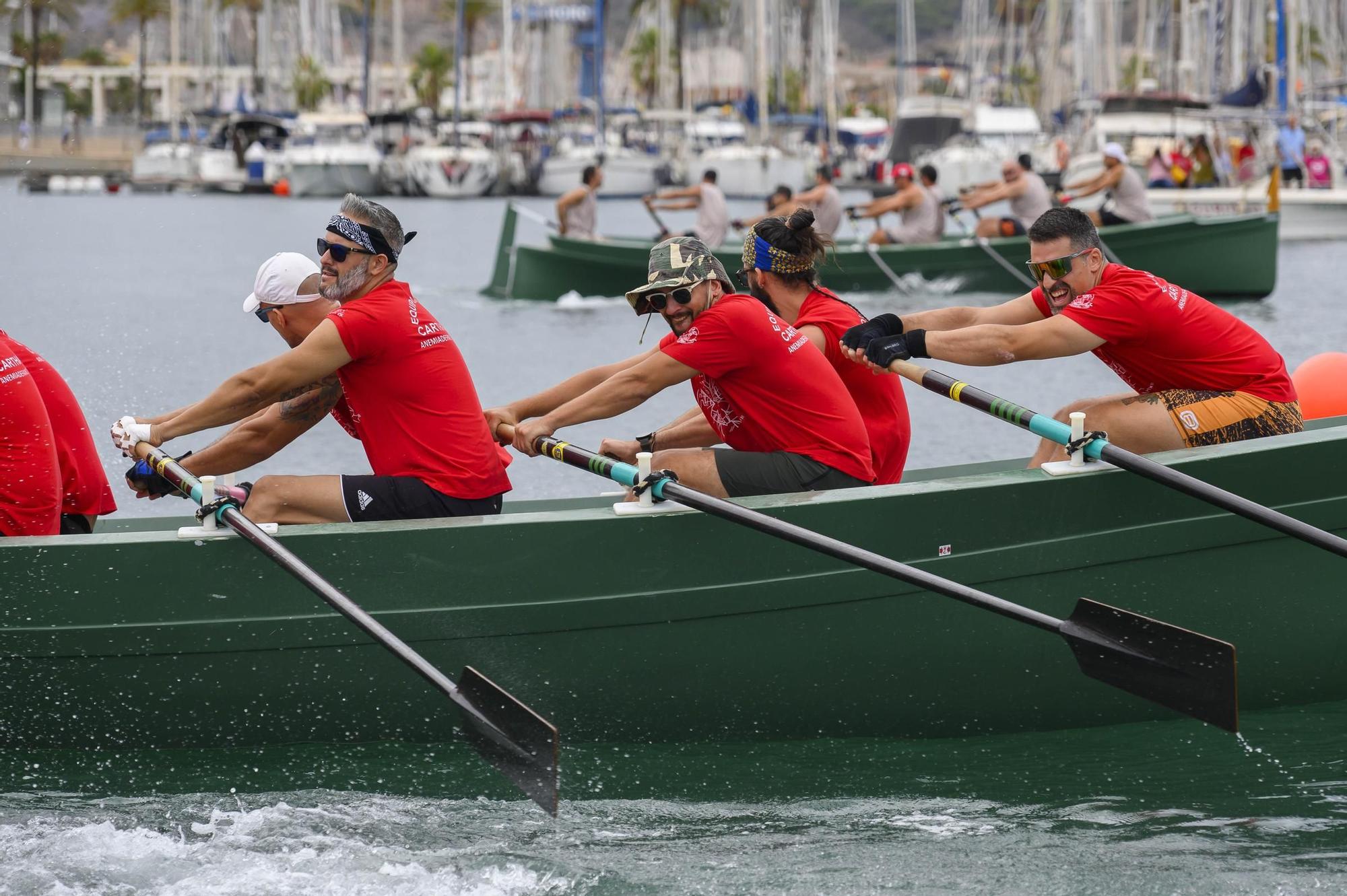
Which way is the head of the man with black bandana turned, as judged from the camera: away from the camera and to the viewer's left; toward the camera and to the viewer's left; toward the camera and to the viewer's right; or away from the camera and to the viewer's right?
toward the camera and to the viewer's left

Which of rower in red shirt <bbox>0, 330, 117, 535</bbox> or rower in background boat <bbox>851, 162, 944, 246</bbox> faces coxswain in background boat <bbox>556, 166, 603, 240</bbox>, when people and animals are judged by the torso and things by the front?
rower in background boat <bbox>851, 162, 944, 246</bbox>

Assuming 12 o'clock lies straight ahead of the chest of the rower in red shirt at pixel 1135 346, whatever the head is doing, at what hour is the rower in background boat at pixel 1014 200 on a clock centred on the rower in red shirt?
The rower in background boat is roughly at 3 o'clock from the rower in red shirt.

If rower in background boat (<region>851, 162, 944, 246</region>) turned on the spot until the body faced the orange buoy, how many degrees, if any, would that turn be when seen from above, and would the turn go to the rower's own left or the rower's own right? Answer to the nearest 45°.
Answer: approximately 90° to the rower's own left

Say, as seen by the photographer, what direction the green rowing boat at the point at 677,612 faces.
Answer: facing to the right of the viewer

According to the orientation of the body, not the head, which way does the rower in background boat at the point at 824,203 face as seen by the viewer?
to the viewer's left

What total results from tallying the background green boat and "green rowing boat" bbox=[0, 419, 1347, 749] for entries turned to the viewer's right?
2

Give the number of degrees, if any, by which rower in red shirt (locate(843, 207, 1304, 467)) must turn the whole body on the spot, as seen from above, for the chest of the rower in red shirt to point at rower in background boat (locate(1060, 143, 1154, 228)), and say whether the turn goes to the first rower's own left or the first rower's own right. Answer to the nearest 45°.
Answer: approximately 90° to the first rower's own right

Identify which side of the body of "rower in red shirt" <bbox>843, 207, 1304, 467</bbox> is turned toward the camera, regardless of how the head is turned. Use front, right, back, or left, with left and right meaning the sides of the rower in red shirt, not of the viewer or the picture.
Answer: left

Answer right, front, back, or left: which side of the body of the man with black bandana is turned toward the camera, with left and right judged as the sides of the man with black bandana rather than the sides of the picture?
left

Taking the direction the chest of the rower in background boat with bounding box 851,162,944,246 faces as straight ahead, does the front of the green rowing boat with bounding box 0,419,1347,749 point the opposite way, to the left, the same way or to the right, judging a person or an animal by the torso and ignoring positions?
the opposite way

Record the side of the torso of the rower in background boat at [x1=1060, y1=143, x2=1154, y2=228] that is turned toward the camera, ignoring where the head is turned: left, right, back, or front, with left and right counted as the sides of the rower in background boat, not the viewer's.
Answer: left

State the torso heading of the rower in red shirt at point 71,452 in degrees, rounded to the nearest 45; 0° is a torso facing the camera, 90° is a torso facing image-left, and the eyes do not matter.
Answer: approximately 90°

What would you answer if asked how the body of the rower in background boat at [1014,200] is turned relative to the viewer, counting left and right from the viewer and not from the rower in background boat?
facing to the left of the viewer
